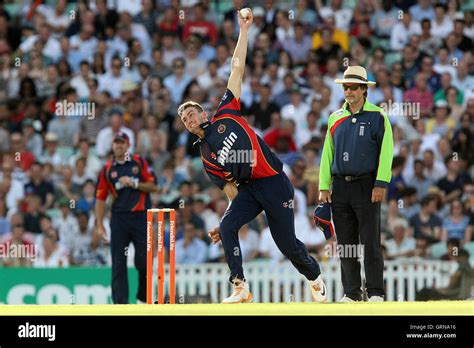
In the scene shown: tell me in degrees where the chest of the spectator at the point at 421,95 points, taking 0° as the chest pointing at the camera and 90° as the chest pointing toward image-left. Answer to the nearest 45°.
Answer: approximately 0°

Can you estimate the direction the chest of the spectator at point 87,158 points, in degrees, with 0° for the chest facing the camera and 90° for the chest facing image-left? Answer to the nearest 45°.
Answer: approximately 0°

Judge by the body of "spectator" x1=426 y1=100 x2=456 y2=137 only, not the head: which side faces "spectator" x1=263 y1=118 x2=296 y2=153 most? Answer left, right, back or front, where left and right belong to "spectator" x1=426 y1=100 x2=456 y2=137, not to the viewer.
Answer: right

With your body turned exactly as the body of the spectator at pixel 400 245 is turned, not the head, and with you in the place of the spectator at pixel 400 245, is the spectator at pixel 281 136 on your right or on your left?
on your right

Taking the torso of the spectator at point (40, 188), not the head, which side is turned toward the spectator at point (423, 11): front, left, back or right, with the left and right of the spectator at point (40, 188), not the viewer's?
left
